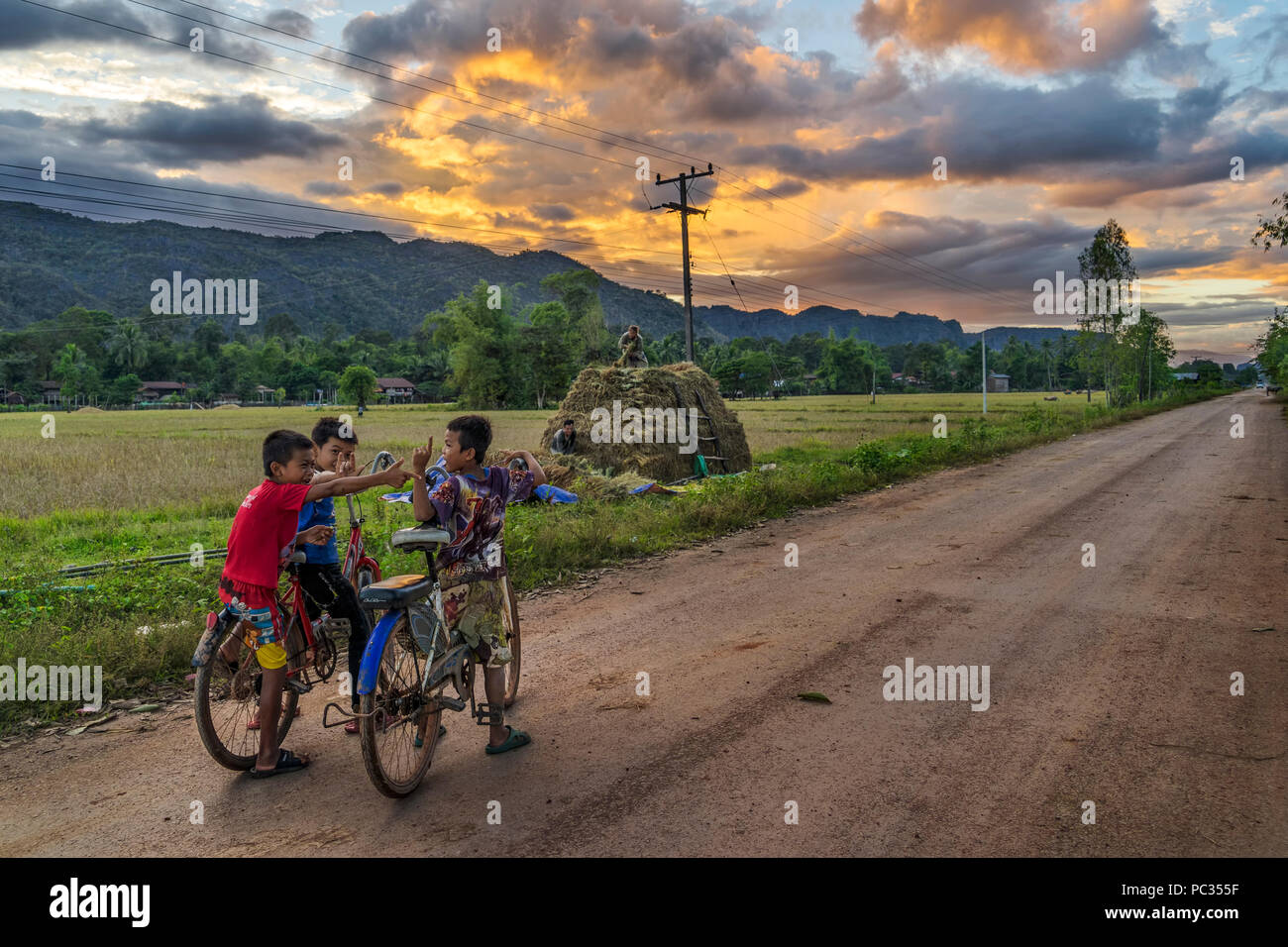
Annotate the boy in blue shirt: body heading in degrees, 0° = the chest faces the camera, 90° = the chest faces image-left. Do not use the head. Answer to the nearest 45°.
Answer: approximately 315°

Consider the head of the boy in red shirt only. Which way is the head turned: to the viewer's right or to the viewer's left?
to the viewer's right

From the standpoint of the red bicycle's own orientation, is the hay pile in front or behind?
in front

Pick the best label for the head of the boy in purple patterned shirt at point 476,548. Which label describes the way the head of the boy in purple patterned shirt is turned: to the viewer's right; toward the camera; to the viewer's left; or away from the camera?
to the viewer's left

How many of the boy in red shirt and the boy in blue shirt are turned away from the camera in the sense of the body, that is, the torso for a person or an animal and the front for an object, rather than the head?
0

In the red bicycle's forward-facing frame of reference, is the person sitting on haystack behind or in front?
in front

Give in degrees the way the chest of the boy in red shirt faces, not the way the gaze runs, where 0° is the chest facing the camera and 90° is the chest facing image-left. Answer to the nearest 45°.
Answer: approximately 270°

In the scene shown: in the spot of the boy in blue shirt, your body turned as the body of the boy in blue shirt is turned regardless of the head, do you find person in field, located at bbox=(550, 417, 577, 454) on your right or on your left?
on your left
